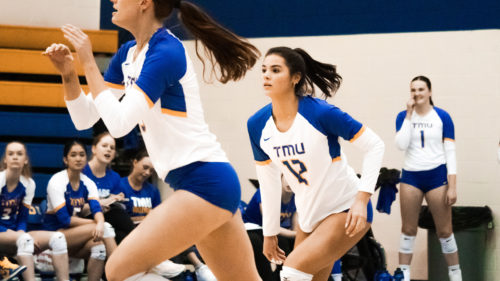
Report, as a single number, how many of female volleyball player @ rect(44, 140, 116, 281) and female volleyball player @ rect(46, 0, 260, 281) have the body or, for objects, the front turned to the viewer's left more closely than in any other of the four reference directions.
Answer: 1

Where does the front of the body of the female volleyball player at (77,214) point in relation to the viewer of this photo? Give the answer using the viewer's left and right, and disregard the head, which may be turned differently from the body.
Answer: facing the viewer and to the right of the viewer

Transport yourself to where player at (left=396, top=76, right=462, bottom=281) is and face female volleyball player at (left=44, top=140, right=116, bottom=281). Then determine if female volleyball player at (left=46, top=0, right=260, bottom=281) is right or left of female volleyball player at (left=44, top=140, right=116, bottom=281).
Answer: left

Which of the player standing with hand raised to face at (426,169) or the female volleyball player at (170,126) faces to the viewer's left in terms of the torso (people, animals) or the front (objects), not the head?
the female volleyball player

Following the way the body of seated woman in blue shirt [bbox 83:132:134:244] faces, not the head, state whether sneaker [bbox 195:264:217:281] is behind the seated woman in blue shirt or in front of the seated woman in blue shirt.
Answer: in front

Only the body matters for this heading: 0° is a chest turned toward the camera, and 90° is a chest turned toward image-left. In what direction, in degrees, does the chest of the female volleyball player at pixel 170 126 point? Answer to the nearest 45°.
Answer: approximately 90°

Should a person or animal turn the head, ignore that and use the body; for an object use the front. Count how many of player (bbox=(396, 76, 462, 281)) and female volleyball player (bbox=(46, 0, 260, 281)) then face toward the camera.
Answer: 1

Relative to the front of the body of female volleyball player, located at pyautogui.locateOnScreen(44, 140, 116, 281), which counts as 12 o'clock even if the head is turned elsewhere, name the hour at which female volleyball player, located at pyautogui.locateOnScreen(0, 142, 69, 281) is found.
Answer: female volleyball player, located at pyautogui.locateOnScreen(0, 142, 69, 281) is roughly at 4 o'clock from female volleyball player, located at pyautogui.locateOnScreen(44, 140, 116, 281).

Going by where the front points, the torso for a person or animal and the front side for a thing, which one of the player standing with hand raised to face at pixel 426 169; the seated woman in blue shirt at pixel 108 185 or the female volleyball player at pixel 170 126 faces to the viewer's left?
the female volleyball player
